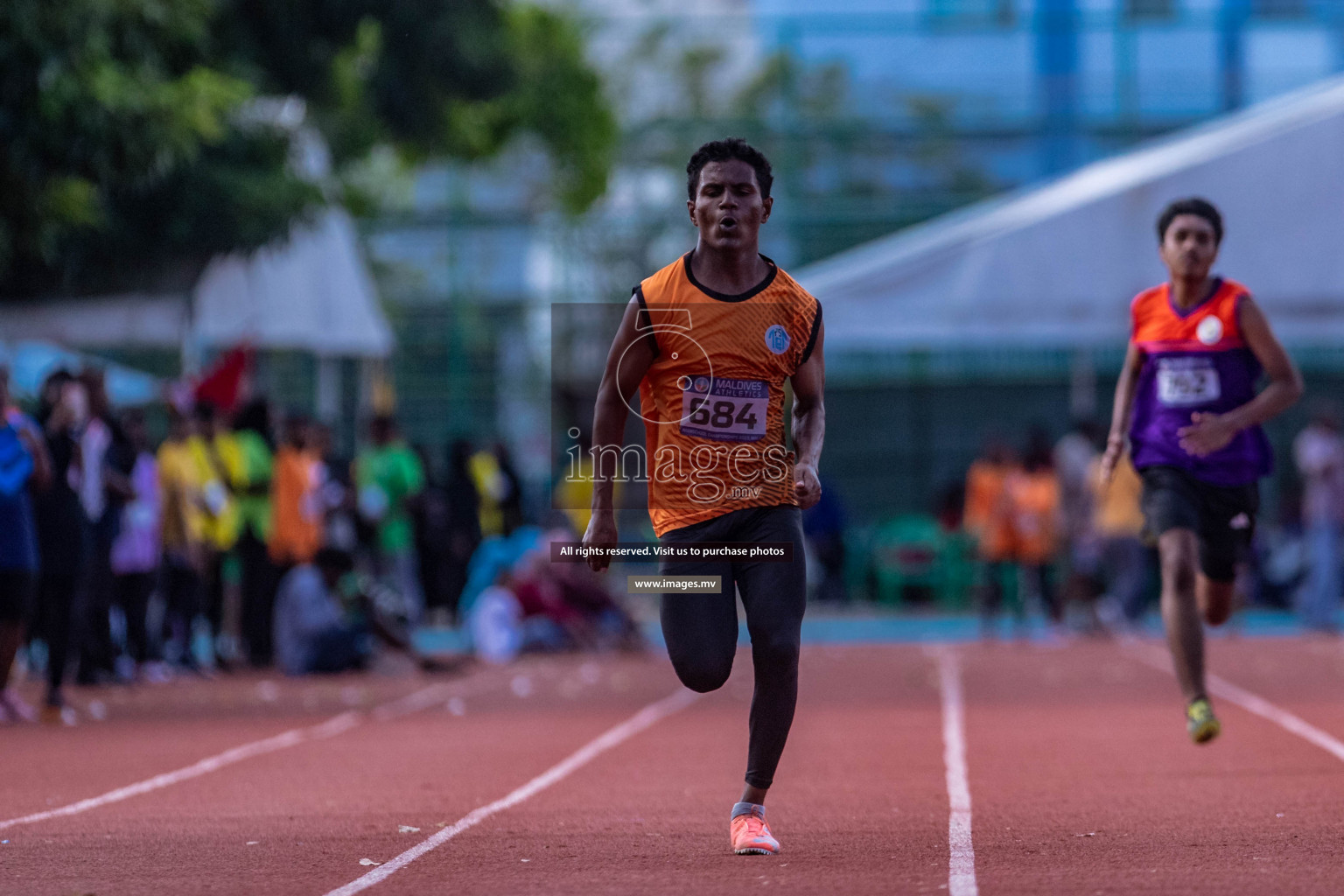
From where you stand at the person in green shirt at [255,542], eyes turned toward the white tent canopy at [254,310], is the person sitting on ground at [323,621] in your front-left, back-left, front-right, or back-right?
back-right

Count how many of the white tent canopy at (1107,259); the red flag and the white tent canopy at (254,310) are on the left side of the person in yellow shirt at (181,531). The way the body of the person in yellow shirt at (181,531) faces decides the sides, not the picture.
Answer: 2

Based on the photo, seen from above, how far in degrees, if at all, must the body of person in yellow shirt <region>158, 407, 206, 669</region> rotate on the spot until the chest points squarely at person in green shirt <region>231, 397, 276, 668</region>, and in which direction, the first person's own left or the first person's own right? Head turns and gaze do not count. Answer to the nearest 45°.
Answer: approximately 45° to the first person's own left

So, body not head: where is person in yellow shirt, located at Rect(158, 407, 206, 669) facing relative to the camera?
to the viewer's right

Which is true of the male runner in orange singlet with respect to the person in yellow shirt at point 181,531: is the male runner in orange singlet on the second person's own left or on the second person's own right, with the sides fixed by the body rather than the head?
on the second person's own right

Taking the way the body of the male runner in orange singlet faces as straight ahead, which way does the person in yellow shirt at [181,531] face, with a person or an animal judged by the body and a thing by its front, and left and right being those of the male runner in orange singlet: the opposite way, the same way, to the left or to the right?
to the left

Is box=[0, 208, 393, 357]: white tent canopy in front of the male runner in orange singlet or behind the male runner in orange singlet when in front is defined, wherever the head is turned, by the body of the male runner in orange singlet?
behind

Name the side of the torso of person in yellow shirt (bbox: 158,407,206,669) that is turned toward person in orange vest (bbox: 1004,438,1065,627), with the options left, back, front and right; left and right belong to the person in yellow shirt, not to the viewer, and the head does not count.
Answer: front

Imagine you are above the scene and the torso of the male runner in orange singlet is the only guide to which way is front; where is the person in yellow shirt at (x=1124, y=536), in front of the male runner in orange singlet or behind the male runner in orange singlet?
behind

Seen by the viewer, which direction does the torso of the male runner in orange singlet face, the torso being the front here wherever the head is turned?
toward the camera

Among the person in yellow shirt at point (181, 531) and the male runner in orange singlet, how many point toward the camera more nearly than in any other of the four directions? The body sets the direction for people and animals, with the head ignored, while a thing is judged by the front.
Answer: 1
